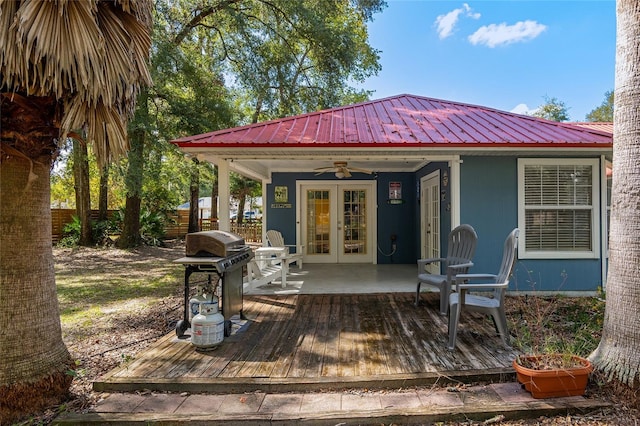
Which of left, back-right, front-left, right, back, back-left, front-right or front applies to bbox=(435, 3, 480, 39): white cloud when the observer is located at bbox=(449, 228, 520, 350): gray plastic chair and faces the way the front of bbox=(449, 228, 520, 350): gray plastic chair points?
right

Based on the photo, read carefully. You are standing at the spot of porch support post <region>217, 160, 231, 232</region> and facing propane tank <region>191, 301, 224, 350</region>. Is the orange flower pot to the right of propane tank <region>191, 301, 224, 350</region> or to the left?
left

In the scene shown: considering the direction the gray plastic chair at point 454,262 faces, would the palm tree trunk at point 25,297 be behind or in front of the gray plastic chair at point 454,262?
in front

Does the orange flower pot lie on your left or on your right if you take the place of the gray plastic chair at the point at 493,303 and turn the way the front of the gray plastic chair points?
on your left

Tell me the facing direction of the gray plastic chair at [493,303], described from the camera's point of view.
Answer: facing to the left of the viewer

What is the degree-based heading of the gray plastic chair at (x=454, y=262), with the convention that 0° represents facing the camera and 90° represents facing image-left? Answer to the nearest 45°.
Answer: approximately 45°

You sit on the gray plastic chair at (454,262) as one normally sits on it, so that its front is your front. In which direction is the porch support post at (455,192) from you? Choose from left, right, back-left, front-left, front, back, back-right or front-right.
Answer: back-right

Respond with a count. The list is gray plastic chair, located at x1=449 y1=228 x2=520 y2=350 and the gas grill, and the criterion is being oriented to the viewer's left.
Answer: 1

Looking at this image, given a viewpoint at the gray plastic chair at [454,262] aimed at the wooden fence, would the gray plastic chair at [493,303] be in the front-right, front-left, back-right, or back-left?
back-left

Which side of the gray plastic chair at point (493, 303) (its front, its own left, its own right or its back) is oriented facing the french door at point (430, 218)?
right

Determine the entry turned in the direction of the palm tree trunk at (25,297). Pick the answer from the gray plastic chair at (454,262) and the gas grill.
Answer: the gray plastic chair
